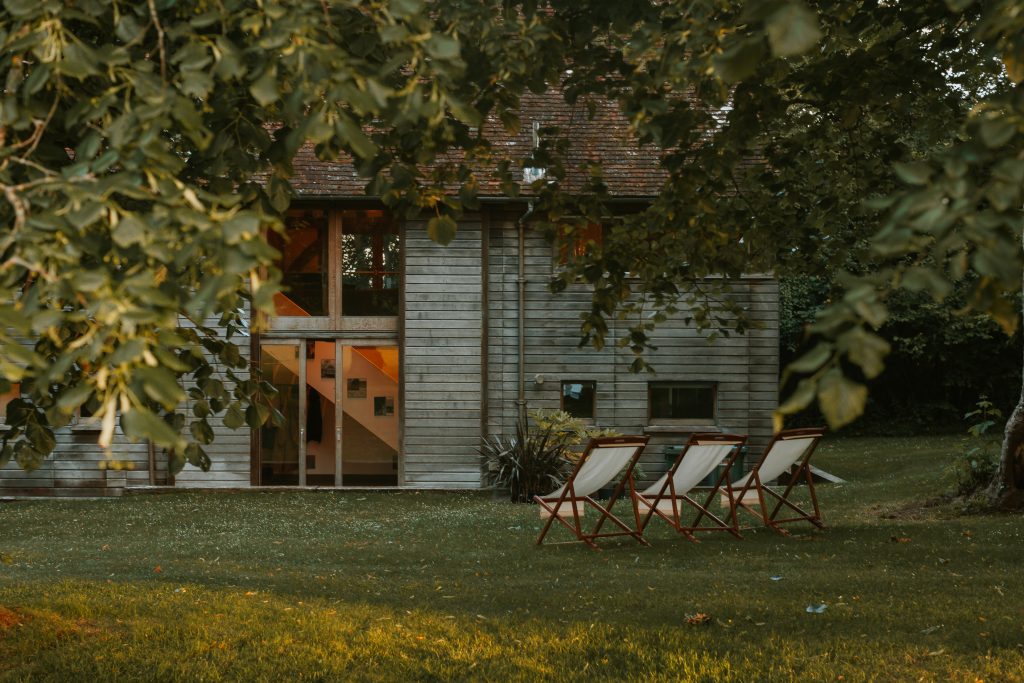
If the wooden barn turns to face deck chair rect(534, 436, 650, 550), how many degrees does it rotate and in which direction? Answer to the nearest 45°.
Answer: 0° — it already faces it

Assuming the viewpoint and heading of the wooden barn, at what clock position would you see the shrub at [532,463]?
The shrub is roughly at 11 o'clock from the wooden barn.

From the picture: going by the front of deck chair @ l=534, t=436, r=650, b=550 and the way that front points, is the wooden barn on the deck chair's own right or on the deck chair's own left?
on the deck chair's own right

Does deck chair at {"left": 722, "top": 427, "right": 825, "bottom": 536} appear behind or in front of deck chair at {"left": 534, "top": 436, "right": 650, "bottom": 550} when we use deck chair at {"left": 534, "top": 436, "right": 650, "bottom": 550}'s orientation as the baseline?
behind

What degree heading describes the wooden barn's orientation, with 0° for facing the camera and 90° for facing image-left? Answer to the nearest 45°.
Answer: approximately 0°
